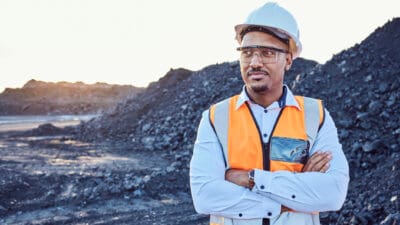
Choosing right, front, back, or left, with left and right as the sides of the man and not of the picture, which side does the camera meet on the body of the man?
front

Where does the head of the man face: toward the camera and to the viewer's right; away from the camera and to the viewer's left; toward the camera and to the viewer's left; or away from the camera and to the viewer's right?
toward the camera and to the viewer's left

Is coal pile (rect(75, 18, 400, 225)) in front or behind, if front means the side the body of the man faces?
behind

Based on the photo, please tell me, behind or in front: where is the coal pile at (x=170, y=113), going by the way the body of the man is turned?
behind
